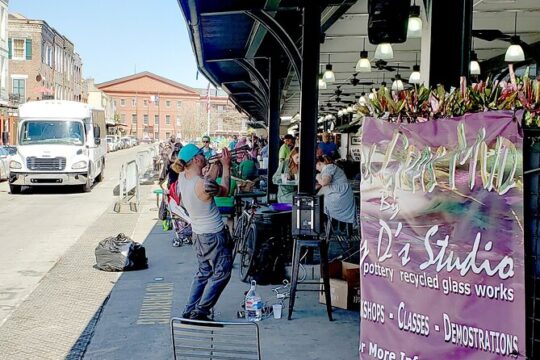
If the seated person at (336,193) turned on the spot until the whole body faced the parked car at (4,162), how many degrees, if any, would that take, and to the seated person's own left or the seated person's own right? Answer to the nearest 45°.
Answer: approximately 45° to the seated person's own right

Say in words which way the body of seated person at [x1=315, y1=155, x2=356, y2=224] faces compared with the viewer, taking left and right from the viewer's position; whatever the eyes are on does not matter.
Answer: facing to the left of the viewer

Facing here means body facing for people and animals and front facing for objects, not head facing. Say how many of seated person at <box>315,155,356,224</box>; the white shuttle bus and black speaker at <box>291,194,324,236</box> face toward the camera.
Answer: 2

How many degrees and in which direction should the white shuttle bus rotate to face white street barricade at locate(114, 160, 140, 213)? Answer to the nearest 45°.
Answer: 0° — it already faces it

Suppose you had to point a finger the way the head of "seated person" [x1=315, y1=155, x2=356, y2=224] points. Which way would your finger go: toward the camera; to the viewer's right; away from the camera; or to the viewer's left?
to the viewer's left

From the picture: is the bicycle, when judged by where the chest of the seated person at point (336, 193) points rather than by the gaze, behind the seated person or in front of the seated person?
in front

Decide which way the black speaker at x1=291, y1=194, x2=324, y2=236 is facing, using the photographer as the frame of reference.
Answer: facing the viewer

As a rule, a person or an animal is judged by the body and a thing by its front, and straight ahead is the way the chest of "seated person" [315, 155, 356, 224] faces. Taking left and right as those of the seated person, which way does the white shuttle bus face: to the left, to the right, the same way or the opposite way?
to the left

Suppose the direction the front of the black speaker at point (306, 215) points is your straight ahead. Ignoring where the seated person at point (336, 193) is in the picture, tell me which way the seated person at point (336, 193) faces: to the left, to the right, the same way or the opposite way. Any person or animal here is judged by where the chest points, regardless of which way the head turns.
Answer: to the right

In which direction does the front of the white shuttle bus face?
toward the camera

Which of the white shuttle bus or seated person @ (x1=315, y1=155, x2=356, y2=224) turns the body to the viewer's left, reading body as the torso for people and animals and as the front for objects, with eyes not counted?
the seated person

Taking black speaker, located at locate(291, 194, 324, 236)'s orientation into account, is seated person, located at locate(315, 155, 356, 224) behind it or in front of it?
behind

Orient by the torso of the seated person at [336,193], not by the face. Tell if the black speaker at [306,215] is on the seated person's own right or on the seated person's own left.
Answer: on the seated person's own left

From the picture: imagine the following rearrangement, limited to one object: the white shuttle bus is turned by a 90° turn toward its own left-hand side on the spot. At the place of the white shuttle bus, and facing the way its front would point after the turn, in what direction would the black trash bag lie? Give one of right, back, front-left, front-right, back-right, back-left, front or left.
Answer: right
